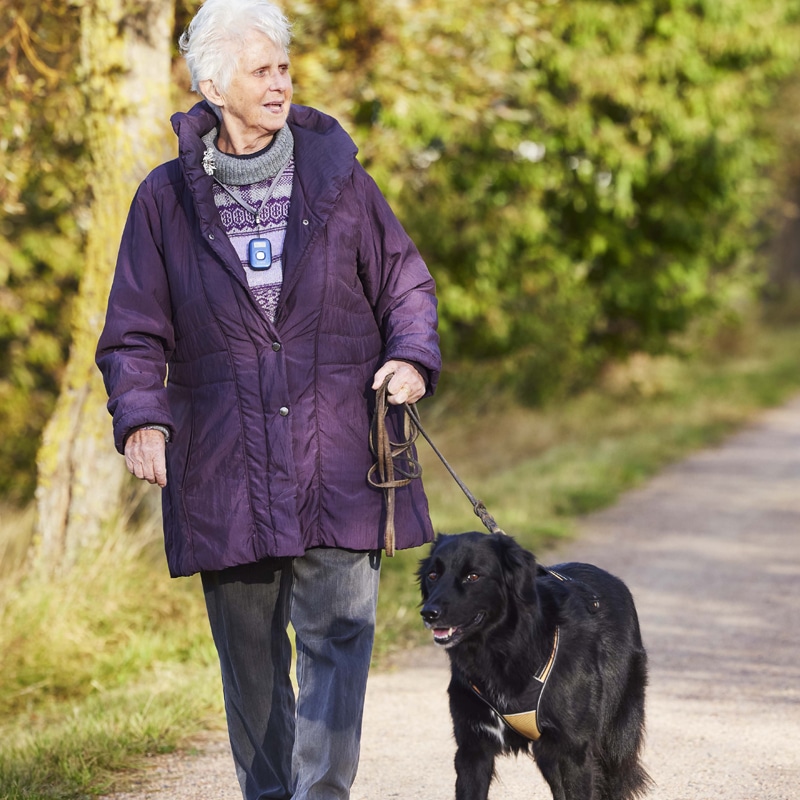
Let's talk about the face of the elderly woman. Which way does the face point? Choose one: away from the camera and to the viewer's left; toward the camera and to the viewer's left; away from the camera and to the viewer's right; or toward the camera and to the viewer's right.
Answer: toward the camera and to the viewer's right

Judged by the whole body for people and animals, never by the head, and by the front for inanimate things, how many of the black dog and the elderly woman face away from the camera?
0

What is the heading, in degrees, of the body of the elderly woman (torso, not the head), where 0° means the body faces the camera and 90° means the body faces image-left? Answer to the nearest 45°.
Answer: approximately 0°

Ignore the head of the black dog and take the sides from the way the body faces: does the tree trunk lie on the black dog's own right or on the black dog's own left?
on the black dog's own right

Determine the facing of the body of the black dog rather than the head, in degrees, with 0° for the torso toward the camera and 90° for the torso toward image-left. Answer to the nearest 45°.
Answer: approximately 45°
